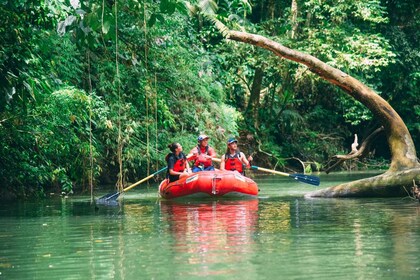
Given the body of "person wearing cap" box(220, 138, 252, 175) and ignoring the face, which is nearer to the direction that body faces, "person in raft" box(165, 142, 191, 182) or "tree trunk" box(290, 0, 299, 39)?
the person in raft

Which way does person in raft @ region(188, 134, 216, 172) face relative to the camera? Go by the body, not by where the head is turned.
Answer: toward the camera

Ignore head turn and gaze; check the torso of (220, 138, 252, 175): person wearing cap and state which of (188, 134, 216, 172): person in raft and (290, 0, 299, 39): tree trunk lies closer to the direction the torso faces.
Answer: the person in raft

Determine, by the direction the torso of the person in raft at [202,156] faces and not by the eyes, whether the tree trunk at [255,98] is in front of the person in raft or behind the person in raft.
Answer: behind

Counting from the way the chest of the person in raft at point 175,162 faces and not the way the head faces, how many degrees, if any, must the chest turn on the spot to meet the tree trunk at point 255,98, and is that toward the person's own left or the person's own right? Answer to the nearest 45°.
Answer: approximately 135° to the person's own left

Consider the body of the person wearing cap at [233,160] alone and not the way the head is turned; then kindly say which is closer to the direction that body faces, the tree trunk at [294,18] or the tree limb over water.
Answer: the tree limb over water

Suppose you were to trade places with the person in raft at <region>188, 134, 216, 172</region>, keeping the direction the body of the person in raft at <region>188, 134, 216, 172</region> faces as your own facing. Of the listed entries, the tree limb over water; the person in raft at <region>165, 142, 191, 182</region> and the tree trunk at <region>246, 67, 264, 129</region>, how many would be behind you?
1

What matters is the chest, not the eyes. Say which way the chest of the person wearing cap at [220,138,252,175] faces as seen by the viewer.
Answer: toward the camera

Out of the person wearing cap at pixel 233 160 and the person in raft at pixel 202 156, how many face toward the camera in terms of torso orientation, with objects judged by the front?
2

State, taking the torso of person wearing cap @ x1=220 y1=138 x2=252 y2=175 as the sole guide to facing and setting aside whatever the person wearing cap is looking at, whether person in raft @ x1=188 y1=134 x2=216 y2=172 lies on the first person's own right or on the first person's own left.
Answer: on the first person's own right

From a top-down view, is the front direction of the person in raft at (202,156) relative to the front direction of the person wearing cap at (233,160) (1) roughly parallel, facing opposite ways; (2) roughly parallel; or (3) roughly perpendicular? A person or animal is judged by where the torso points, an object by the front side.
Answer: roughly parallel

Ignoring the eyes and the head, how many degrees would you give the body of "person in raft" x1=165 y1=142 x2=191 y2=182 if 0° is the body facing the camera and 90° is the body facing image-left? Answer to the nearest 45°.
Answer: approximately 315°
